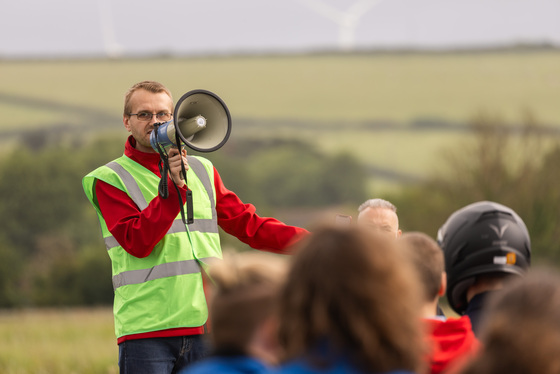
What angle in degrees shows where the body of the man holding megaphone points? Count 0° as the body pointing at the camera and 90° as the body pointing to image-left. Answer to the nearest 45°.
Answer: approximately 315°
